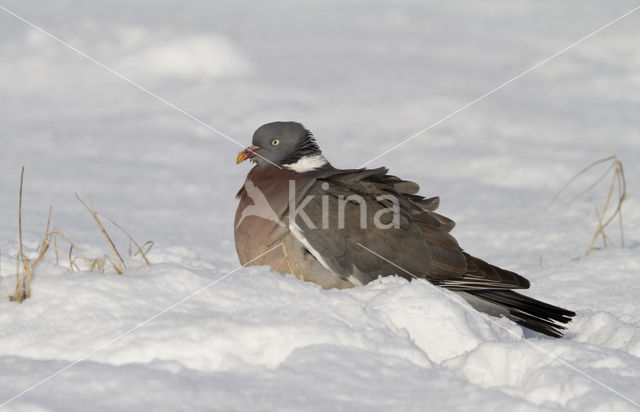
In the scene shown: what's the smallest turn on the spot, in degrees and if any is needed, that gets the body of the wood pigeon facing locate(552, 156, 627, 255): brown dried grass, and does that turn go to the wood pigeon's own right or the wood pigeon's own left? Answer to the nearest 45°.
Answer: approximately 135° to the wood pigeon's own right

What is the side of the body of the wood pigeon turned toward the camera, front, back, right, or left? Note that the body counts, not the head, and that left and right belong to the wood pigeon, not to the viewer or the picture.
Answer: left
